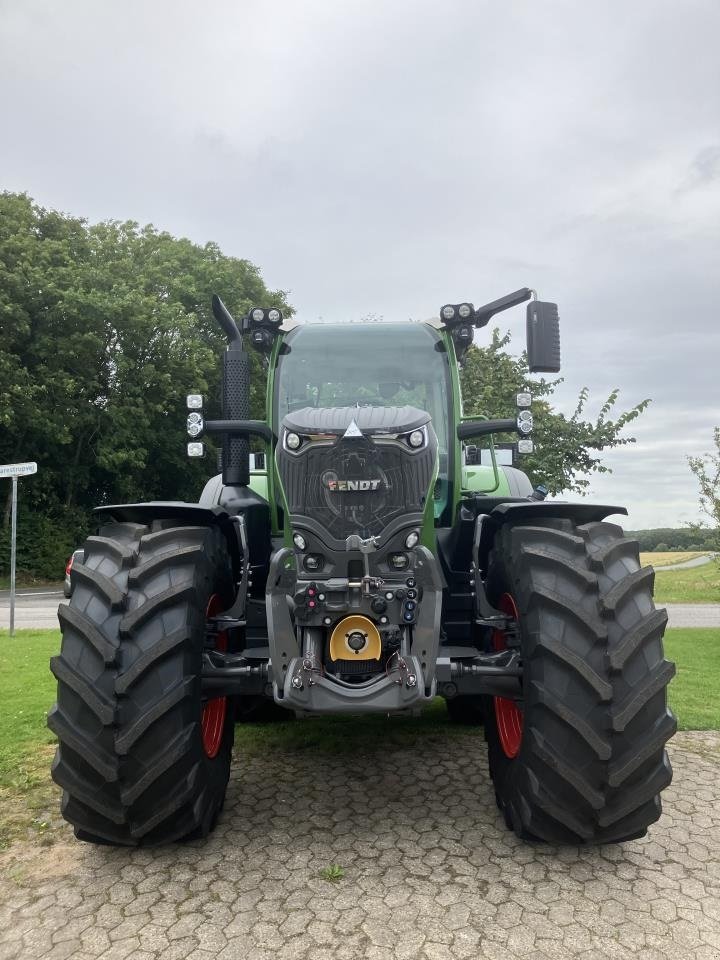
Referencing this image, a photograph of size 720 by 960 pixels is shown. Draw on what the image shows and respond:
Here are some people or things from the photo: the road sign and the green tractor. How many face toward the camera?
2

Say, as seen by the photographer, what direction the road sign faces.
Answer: facing the viewer

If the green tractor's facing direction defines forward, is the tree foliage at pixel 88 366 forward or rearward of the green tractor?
rearward

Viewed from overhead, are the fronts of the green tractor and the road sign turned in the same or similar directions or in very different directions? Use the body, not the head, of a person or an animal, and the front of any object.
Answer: same or similar directions

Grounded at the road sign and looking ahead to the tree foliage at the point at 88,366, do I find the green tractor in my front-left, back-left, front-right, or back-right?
back-right

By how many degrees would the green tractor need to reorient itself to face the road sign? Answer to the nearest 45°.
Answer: approximately 135° to its right

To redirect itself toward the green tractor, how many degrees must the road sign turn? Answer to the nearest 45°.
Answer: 0° — it already faces it

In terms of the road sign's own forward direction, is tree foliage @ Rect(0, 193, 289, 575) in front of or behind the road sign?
behind

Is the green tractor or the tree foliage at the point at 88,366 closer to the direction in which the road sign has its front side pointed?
the green tractor

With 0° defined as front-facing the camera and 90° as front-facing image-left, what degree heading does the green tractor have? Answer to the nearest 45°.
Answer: approximately 0°
